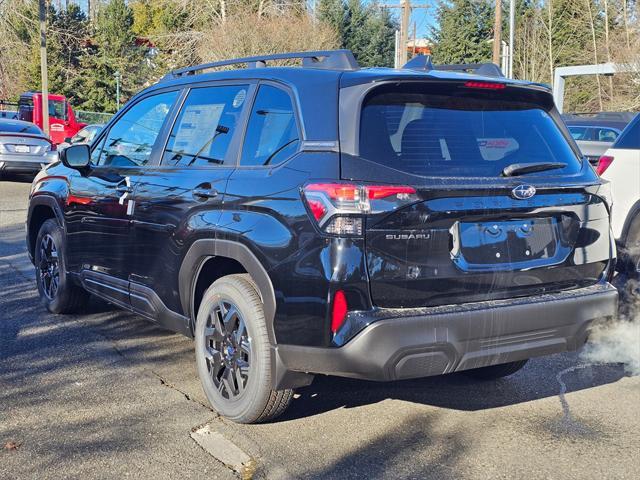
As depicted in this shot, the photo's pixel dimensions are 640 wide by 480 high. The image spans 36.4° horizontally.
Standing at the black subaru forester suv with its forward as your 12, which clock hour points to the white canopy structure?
The white canopy structure is roughly at 2 o'clock from the black subaru forester suv.

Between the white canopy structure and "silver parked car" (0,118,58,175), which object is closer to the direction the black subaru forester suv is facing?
the silver parked car

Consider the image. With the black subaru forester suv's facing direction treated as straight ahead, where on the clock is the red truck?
The red truck is roughly at 1 o'clock from the black subaru forester suv.

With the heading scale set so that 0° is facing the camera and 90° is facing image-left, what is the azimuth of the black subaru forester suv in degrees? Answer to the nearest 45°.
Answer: approximately 135°

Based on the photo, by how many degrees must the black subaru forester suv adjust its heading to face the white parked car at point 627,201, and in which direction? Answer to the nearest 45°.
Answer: approximately 90° to its right

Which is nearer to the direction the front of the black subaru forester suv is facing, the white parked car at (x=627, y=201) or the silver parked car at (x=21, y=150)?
the silver parked car

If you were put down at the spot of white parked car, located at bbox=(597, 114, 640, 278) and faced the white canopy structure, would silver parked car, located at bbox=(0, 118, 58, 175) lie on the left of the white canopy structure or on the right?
left
